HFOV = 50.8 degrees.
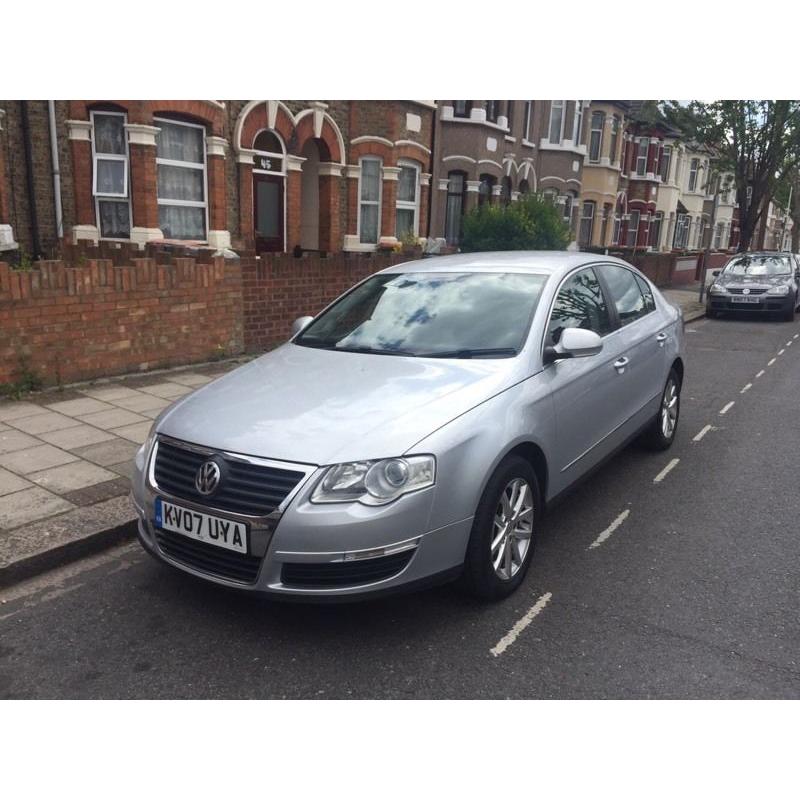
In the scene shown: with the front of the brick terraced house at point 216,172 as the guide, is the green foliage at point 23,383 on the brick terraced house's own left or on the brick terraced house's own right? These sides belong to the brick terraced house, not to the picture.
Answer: on the brick terraced house's own right

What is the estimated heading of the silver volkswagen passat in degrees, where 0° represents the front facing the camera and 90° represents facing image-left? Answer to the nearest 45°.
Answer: approximately 45°

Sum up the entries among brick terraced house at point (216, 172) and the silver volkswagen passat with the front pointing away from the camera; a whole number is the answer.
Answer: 0

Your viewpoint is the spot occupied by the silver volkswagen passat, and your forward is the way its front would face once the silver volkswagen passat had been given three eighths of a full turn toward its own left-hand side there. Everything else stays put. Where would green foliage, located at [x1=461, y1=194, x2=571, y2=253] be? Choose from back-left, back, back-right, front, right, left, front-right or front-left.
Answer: left

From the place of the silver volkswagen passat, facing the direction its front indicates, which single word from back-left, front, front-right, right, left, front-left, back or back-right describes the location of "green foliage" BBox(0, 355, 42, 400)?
right

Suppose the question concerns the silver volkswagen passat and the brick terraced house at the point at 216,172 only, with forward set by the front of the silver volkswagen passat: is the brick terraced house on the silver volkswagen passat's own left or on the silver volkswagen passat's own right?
on the silver volkswagen passat's own right

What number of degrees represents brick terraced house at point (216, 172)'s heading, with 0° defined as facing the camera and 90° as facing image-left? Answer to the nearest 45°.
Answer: approximately 315°

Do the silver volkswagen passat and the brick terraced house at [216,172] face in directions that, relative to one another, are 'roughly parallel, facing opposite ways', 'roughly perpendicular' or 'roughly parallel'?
roughly perpendicular

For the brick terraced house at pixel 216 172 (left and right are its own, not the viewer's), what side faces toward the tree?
left
